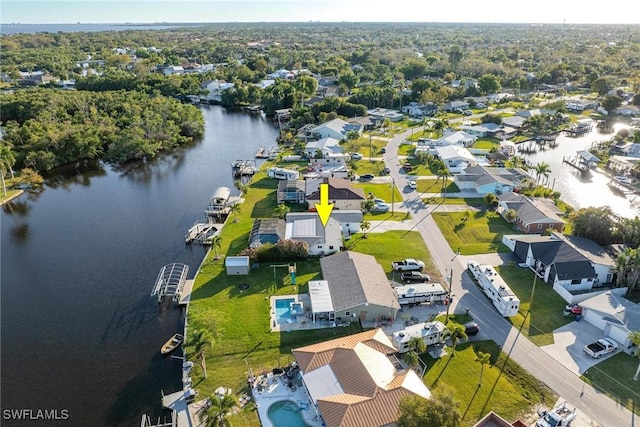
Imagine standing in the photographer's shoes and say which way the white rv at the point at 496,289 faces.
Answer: facing away from the viewer and to the left of the viewer

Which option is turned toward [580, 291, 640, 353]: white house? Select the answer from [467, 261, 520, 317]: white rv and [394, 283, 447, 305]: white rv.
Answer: [394, 283, 447, 305]: white rv

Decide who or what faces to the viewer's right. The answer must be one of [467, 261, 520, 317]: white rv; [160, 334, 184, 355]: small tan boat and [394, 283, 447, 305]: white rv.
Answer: [394, 283, 447, 305]: white rv

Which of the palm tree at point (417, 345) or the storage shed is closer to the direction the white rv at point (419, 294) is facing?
the palm tree

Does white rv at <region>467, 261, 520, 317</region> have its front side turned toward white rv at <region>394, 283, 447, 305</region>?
no

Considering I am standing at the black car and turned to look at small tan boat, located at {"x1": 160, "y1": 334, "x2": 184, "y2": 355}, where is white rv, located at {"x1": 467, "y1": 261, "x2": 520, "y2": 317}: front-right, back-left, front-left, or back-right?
back-right

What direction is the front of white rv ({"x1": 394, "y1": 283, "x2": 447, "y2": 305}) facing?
to the viewer's right

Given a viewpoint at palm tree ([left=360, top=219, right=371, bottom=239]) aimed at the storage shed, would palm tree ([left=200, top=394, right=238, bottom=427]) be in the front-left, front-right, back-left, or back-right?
front-left

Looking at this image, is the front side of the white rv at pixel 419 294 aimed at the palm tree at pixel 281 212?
no

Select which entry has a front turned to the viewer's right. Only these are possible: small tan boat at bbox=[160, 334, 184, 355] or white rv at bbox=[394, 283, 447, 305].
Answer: the white rv

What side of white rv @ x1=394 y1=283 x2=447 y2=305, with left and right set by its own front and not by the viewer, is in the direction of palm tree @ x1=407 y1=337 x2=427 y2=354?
right

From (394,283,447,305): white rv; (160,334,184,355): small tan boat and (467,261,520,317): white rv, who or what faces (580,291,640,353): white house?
(394,283,447,305): white rv

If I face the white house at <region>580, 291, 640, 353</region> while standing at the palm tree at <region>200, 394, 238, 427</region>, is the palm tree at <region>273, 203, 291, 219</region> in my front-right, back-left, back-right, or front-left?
front-left
